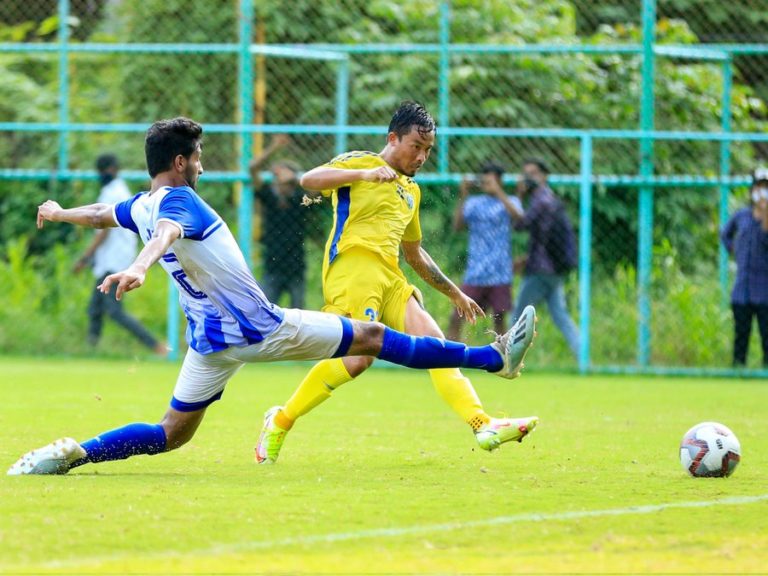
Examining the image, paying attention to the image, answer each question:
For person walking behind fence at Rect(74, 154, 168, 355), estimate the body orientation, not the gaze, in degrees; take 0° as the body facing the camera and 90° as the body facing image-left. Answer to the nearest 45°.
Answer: approximately 90°

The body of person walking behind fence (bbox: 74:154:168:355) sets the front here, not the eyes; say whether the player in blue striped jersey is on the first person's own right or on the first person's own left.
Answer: on the first person's own left

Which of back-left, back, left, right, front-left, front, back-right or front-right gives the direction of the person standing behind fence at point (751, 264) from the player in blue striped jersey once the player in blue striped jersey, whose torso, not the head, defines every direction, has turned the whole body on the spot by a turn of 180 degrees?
back

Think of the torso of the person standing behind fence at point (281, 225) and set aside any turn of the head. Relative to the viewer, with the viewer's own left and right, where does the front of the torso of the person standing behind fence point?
facing the viewer

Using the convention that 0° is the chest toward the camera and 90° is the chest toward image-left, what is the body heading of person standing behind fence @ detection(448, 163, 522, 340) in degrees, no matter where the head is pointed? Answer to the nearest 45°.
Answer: approximately 0°

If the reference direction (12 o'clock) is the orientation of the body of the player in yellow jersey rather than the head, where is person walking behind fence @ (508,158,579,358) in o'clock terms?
The person walking behind fence is roughly at 8 o'clock from the player in yellow jersey.

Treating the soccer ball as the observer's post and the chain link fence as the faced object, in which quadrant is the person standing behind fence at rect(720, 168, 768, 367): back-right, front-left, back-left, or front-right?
front-right

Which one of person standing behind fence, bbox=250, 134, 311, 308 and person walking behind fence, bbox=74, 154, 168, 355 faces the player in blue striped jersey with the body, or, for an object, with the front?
person standing behind fence, bbox=250, 134, 311, 308

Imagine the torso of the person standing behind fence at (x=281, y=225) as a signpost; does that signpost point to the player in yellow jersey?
yes

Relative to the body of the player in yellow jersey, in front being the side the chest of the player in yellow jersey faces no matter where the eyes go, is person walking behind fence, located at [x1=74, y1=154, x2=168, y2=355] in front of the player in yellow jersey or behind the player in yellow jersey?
behind

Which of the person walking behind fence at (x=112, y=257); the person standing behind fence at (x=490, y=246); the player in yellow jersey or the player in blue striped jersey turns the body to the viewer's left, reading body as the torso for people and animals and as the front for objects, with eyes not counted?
the person walking behind fence at (x=112, y=257)
